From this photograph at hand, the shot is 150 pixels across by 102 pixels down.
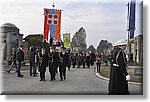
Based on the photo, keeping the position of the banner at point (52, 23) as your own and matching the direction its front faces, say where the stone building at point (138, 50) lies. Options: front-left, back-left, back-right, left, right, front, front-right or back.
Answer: left

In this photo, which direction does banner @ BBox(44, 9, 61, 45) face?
toward the camera

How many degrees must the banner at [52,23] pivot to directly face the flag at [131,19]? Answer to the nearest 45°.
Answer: approximately 90° to its left

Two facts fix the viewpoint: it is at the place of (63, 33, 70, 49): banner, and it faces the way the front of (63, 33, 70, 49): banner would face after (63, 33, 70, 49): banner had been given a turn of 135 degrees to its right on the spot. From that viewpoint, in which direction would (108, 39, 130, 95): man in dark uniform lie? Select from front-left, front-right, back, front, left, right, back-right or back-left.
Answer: back

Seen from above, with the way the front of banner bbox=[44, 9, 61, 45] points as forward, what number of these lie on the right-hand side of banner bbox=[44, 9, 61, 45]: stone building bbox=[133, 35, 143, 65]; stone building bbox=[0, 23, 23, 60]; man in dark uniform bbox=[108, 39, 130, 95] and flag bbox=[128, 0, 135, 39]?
1

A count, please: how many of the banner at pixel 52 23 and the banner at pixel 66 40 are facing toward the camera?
2

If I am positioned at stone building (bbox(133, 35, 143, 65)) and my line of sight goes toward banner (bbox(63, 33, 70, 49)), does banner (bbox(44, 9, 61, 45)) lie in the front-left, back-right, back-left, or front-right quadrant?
front-left

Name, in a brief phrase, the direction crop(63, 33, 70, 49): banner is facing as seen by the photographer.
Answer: facing the viewer

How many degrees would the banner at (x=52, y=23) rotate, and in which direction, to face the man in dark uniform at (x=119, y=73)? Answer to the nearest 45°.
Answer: approximately 45° to its left
